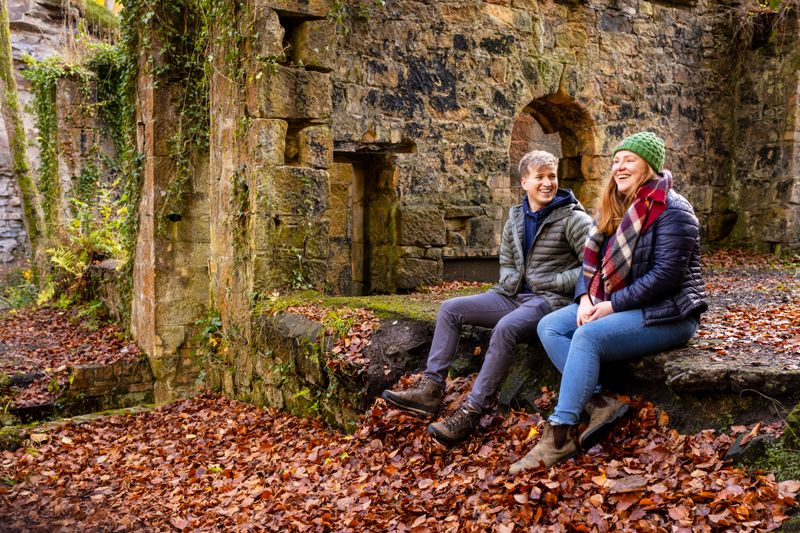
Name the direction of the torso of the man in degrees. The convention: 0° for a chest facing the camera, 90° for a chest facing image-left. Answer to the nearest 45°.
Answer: approximately 45°

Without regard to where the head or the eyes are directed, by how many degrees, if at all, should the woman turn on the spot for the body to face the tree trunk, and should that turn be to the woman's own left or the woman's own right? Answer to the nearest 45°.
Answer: approximately 90° to the woman's own right

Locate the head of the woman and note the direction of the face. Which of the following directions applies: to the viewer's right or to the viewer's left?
to the viewer's left

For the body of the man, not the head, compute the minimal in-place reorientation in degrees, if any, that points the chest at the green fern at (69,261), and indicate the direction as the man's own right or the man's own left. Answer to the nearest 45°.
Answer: approximately 90° to the man's own right

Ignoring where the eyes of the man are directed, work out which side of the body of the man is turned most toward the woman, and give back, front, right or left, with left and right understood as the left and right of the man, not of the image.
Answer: left

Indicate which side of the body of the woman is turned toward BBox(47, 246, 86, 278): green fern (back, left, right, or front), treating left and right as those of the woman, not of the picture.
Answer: right

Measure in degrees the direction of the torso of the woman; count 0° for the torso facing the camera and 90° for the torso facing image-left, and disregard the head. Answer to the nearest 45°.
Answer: approximately 45°
